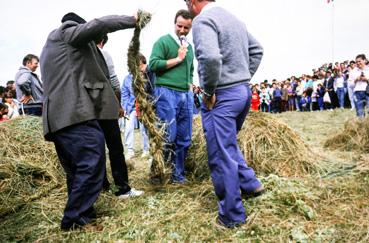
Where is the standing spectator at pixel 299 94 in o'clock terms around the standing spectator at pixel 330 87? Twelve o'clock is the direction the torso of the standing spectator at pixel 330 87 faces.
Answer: the standing spectator at pixel 299 94 is roughly at 3 o'clock from the standing spectator at pixel 330 87.

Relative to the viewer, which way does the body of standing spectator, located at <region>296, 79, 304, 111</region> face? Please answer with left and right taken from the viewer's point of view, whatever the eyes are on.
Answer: facing the viewer and to the left of the viewer

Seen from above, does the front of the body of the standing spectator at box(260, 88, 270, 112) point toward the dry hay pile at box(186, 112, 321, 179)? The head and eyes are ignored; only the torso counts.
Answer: yes

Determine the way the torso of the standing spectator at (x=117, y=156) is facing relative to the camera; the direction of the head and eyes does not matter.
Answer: to the viewer's right

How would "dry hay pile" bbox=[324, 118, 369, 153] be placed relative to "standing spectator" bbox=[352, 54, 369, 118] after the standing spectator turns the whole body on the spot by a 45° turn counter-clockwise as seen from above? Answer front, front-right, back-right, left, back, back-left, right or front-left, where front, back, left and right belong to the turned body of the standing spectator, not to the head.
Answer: front

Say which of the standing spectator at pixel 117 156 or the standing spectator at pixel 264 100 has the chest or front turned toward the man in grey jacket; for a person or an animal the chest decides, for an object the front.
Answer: the standing spectator at pixel 264 100

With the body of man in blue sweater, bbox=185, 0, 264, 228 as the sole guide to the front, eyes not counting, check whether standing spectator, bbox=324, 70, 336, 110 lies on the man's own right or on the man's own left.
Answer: on the man's own right

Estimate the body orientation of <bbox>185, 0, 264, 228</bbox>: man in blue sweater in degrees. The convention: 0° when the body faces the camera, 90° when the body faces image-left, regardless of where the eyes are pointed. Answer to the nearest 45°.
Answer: approximately 135°

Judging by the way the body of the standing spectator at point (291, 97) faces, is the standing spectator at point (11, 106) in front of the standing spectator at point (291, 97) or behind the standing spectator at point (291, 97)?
in front

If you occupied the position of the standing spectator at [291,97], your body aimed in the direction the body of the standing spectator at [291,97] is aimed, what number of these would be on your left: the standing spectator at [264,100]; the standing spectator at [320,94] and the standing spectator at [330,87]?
2

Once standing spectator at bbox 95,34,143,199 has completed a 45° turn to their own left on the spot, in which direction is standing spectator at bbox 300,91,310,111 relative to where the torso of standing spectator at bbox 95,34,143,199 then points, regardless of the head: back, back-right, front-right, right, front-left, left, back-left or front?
front

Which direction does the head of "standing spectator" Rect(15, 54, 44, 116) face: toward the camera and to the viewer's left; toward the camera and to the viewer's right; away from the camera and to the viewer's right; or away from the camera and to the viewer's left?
toward the camera and to the viewer's right

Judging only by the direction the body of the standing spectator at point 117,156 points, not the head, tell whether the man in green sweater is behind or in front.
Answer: in front

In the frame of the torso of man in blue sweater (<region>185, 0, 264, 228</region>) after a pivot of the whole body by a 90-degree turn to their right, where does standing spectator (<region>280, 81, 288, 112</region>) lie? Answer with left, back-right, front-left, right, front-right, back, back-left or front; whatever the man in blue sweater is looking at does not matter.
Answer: front-left

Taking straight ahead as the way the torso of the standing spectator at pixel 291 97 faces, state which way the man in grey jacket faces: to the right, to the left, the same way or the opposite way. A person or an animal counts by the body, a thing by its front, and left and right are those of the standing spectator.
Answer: the opposite way
